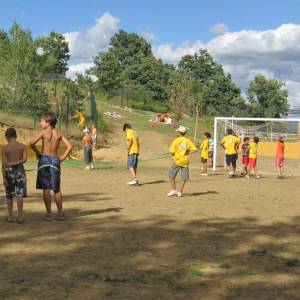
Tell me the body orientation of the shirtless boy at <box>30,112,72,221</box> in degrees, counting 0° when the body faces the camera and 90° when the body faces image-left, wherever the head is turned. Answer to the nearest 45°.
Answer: approximately 180°

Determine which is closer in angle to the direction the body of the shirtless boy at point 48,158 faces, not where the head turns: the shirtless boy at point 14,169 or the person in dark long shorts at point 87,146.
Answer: the person in dark long shorts

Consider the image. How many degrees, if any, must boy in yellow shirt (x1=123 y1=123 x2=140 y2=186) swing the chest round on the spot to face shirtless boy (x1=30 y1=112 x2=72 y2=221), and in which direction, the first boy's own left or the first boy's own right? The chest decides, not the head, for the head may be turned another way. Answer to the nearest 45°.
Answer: approximately 90° to the first boy's own left

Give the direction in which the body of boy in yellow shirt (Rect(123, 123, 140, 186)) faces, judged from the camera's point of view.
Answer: to the viewer's left

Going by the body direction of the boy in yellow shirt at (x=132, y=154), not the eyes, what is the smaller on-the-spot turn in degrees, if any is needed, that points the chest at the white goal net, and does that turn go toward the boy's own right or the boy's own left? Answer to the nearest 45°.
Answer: approximately 135° to the boy's own right

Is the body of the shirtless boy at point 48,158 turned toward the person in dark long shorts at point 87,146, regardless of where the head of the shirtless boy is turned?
yes

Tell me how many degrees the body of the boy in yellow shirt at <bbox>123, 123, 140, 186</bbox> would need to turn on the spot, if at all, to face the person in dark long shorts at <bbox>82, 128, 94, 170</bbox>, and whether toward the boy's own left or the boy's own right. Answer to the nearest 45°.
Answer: approximately 90° to the boy's own right

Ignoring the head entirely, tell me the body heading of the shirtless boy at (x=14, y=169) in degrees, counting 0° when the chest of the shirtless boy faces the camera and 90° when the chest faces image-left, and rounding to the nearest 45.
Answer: approximately 180°
